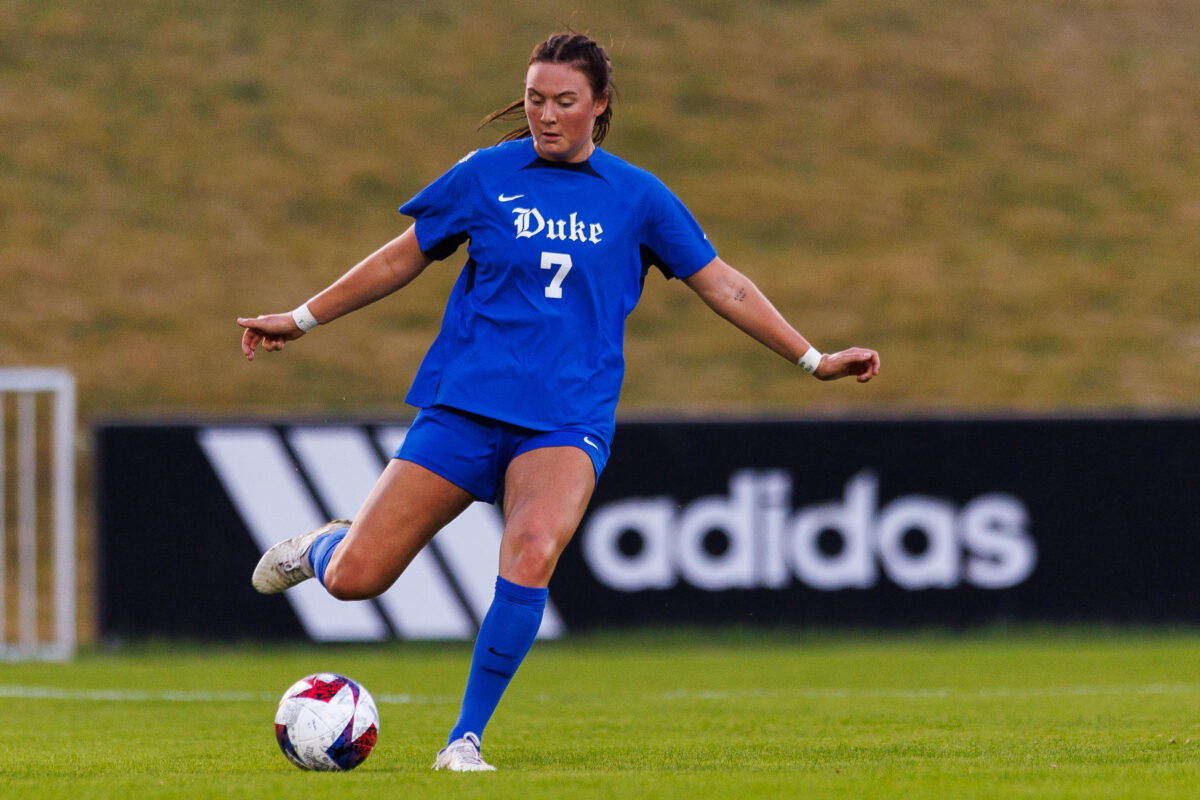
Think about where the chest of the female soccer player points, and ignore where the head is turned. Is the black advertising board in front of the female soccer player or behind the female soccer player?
behind

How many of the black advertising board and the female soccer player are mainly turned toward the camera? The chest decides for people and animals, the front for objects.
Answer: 2

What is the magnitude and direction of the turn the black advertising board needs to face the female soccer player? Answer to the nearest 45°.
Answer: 0° — it already faces them
